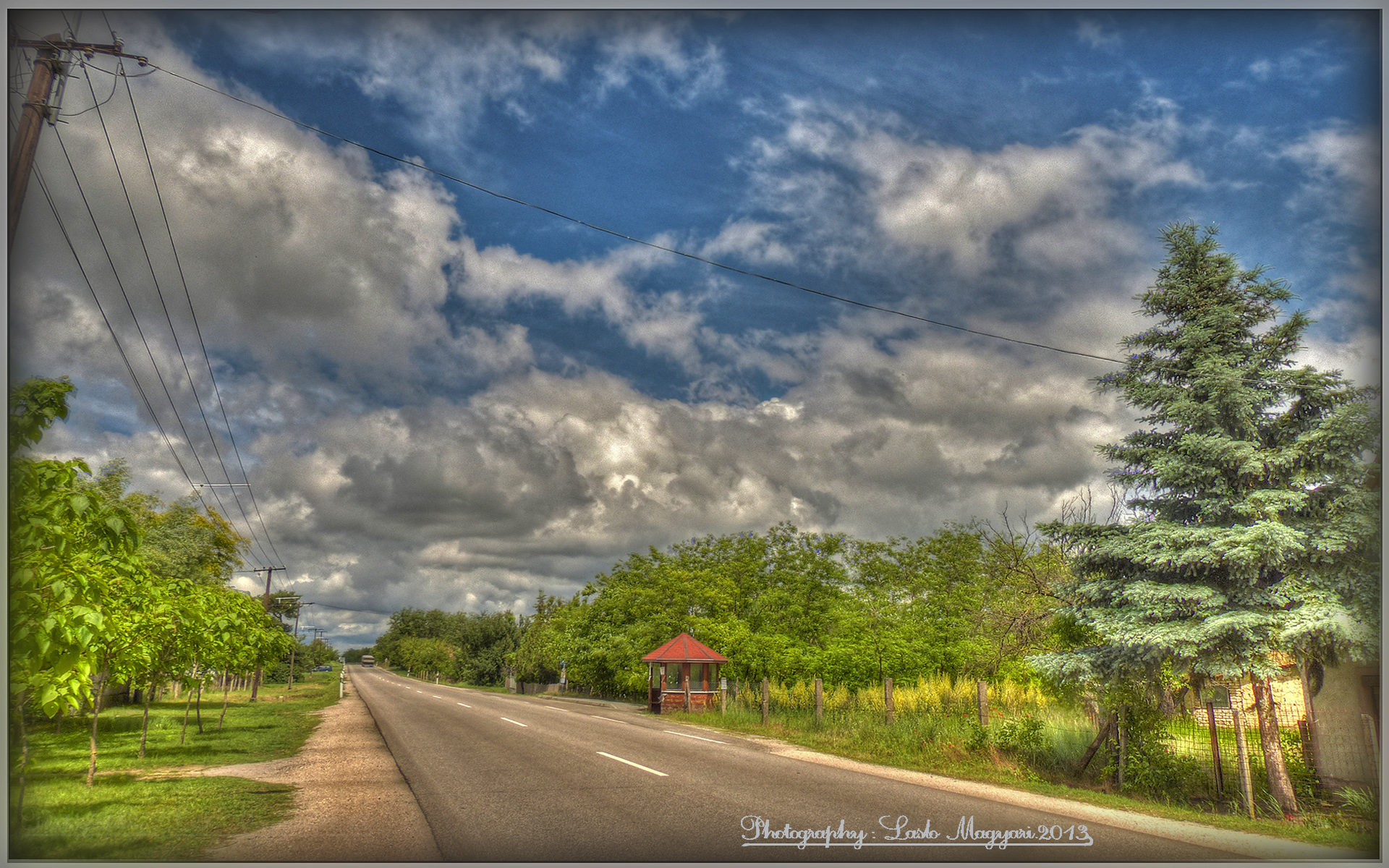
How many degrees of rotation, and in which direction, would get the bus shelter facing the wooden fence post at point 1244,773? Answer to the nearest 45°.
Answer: approximately 90° to its left

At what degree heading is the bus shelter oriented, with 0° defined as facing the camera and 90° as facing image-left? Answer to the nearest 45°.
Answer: approximately 90°

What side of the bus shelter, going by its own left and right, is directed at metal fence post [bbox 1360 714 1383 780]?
left

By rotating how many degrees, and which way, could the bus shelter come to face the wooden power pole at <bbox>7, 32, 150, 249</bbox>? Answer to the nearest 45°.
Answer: approximately 90° to its left

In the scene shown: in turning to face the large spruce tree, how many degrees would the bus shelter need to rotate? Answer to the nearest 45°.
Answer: approximately 90° to its left

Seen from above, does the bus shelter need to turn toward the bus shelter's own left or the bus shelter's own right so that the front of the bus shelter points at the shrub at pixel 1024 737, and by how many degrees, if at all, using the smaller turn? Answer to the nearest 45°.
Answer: approximately 90° to the bus shelter's own left
